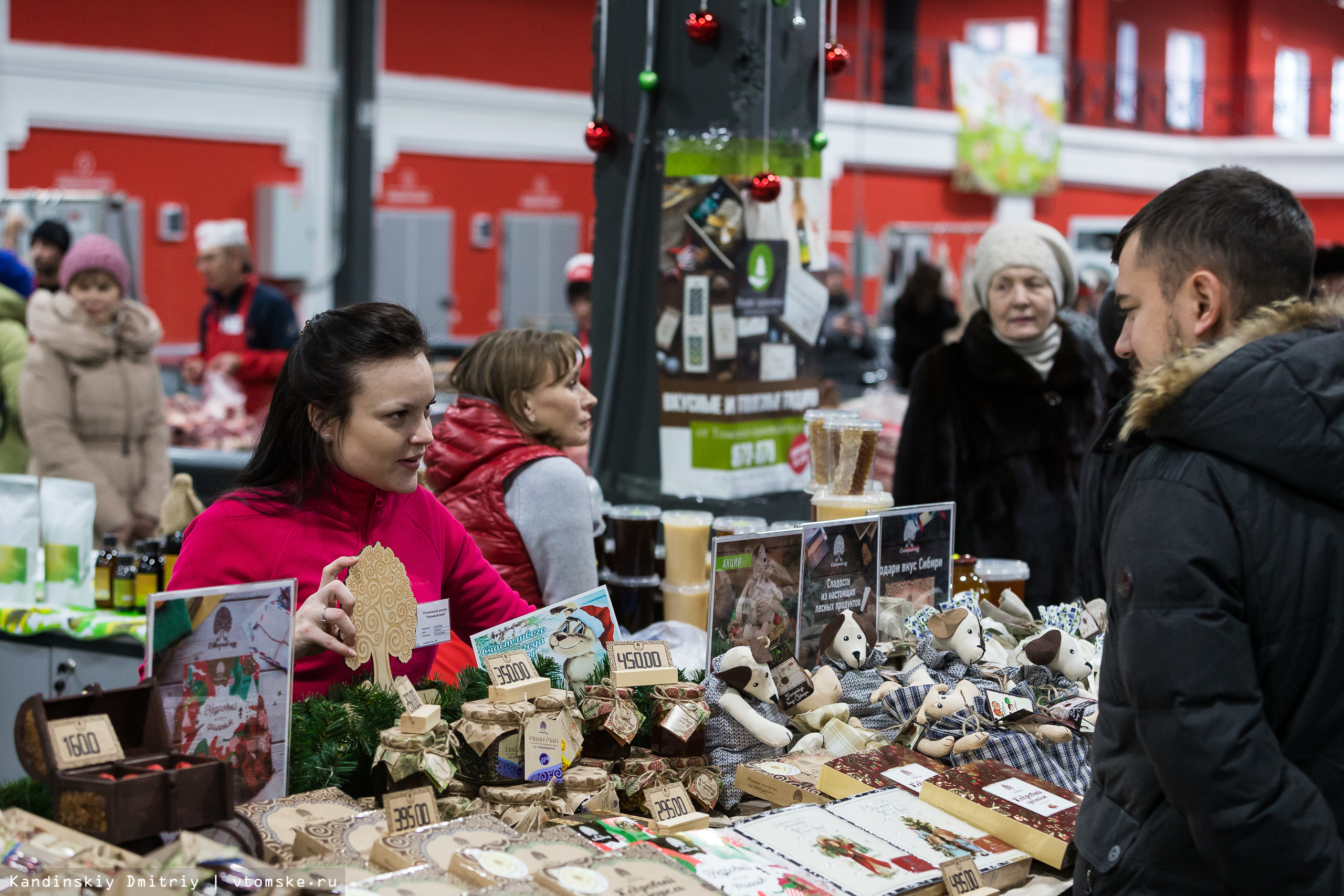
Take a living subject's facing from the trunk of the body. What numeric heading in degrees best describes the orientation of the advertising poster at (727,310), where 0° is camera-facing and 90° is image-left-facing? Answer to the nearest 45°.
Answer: approximately 0°

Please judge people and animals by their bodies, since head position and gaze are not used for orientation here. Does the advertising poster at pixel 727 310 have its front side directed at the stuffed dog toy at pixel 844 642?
yes

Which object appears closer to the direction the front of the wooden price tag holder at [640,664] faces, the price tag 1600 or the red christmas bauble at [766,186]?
the price tag 1600

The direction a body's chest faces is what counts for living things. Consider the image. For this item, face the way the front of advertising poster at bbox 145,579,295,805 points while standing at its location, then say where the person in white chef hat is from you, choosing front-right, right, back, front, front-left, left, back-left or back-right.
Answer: back

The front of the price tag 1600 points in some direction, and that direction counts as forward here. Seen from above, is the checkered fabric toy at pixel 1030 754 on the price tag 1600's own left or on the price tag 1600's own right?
on the price tag 1600's own left

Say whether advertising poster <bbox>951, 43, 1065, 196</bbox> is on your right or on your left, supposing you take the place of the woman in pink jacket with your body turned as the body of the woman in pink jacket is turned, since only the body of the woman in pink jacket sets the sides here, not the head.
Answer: on your left

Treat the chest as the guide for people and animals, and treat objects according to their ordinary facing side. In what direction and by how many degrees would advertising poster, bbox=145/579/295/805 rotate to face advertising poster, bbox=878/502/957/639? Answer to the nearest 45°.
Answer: approximately 135° to its left

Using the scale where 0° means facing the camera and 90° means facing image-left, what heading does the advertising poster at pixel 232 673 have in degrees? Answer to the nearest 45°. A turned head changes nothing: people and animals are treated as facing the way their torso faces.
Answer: approximately 0°

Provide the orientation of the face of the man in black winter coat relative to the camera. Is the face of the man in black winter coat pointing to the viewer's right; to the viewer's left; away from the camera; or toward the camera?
to the viewer's left
